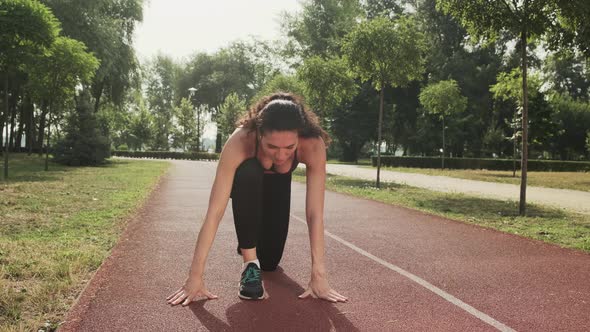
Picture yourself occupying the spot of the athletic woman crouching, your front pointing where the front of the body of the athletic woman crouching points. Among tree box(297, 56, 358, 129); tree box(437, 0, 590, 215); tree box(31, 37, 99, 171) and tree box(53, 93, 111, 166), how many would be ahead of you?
0

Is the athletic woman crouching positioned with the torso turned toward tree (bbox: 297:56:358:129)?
no

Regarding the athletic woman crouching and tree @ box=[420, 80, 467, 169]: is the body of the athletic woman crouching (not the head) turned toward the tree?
no

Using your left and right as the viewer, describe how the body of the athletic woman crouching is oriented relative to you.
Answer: facing the viewer

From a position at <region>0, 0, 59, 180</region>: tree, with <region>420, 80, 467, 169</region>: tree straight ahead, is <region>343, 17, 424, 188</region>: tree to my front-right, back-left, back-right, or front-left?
front-right

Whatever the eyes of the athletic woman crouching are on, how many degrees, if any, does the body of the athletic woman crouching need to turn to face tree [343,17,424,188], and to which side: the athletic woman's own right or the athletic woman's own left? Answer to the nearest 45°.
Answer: approximately 180°

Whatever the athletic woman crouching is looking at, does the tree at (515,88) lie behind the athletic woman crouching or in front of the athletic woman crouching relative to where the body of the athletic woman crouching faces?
behind

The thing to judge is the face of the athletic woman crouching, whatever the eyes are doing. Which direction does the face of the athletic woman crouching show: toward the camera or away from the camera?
toward the camera

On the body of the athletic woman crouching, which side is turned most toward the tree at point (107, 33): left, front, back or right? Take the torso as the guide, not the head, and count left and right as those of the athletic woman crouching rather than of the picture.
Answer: back

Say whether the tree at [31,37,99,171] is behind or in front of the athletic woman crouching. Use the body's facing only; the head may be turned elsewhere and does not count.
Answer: behind

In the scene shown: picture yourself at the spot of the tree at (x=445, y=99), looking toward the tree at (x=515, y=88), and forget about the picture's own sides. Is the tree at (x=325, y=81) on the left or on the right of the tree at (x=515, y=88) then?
right

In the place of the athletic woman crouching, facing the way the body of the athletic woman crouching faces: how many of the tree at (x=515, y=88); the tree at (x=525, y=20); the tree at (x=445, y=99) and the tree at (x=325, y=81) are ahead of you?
0
